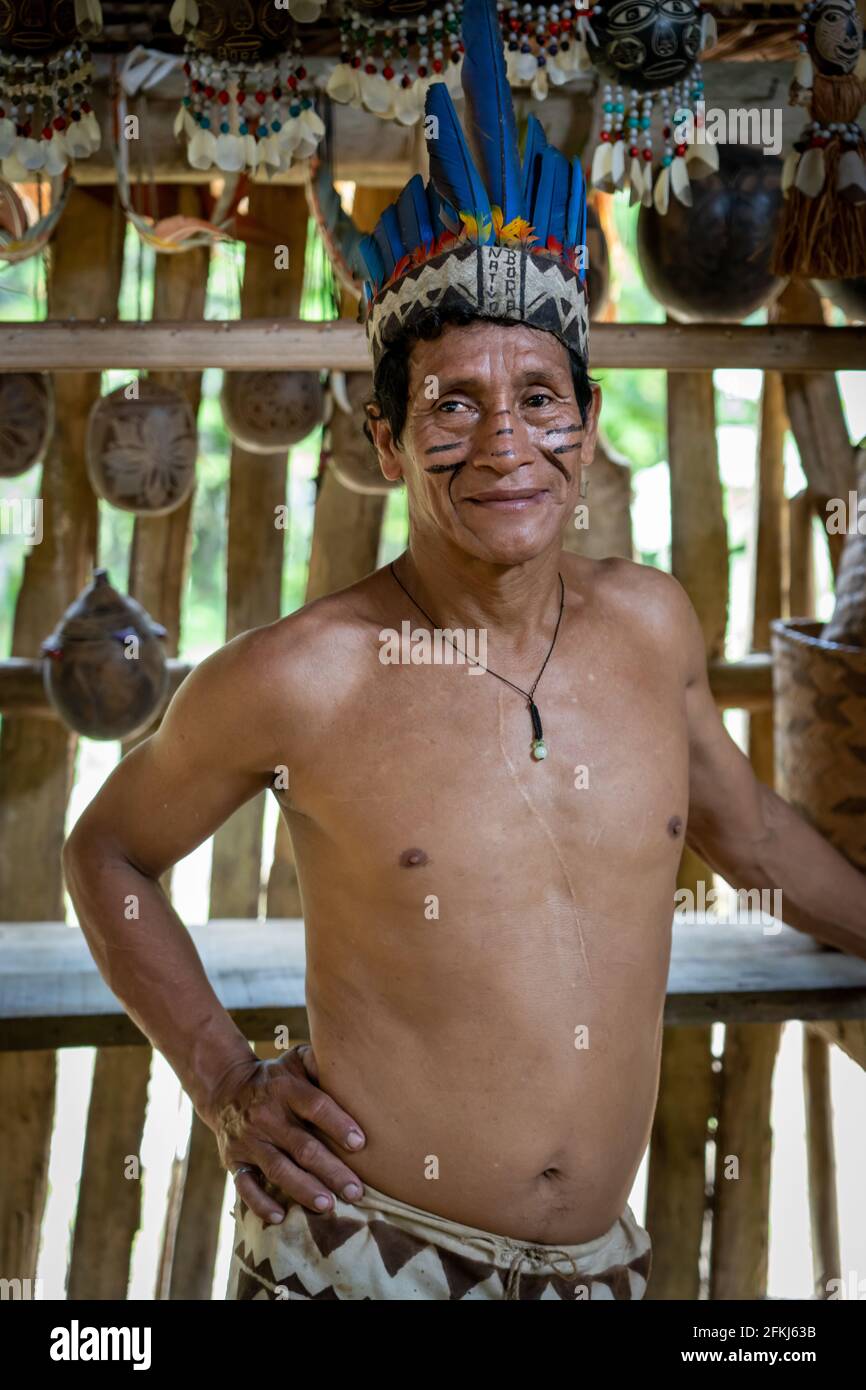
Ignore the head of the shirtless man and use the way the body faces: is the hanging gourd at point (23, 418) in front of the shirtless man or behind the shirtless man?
behind

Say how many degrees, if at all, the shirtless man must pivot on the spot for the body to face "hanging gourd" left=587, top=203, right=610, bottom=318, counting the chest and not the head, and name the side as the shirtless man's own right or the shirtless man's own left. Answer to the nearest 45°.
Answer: approximately 135° to the shirtless man's own left

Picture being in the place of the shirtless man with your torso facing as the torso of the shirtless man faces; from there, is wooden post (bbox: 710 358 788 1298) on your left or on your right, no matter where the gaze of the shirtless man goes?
on your left

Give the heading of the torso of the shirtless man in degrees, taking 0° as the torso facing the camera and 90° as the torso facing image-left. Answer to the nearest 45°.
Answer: approximately 315°

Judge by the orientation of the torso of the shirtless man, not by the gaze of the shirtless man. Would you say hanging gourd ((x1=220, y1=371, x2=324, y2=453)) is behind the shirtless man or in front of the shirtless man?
behind

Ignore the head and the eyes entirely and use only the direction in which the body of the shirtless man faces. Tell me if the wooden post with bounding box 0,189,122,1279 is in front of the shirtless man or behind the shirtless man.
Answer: behind

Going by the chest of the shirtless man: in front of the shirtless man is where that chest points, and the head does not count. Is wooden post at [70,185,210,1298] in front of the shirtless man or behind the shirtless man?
behind
